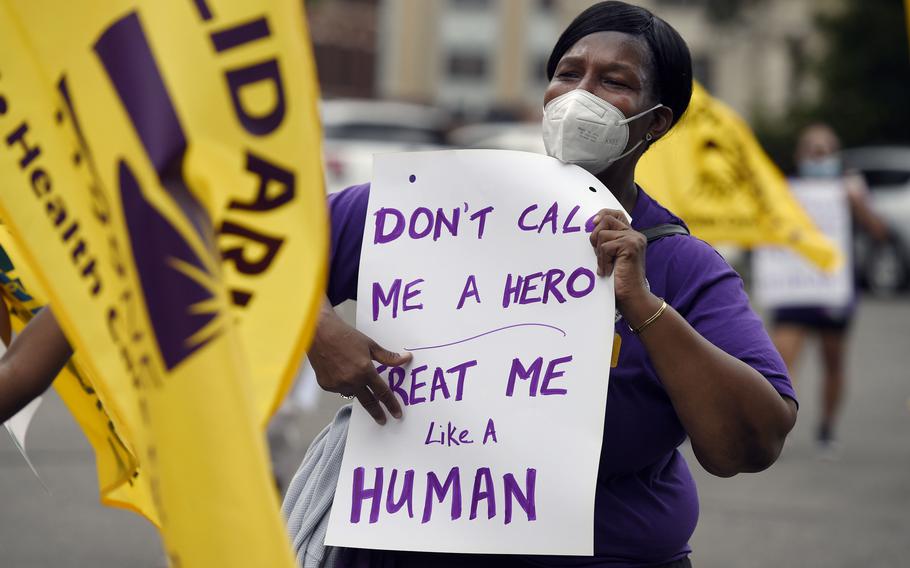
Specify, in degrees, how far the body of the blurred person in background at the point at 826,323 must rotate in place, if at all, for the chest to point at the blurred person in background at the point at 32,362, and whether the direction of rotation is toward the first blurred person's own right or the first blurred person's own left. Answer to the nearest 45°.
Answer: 0° — they already face them

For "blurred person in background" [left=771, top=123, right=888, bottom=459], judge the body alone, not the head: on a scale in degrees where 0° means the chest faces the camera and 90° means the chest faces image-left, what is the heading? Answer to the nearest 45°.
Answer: approximately 0°

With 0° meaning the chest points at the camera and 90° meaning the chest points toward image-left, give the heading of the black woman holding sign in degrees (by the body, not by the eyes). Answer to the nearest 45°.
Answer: approximately 45°

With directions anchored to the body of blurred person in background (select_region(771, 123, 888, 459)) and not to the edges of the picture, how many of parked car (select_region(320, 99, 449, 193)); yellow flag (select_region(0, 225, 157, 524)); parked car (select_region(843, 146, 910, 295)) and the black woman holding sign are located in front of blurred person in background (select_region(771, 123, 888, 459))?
2

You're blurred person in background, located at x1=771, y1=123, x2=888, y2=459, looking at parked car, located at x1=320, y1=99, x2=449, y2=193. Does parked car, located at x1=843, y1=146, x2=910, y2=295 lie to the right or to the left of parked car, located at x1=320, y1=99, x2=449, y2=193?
right

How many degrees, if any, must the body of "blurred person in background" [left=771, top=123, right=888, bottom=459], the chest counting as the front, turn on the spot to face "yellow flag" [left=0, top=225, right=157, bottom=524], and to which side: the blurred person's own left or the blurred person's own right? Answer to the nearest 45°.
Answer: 0° — they already face it

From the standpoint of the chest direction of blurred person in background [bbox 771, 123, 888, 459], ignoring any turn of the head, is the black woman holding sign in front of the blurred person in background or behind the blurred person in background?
in front

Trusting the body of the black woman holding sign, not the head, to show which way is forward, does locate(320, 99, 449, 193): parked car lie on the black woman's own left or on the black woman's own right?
on the black woman's own right

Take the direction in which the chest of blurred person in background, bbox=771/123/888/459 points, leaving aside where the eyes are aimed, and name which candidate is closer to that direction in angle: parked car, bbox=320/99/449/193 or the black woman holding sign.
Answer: the black woman holding sign

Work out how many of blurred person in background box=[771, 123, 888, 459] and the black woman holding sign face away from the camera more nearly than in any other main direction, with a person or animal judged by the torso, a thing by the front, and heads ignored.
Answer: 0
